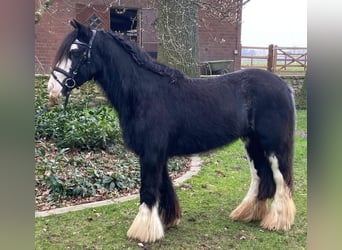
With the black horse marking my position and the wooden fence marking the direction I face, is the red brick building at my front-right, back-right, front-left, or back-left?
front-left

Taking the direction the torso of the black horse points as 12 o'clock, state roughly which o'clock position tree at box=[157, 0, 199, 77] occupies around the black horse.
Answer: The tree is roughly at 3 o'clock from the black horse.

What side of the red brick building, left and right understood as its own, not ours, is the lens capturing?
front

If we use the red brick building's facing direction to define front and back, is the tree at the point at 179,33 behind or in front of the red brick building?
in front

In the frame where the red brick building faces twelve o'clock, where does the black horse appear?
The black horse is roughly at 12 o'clock from the red brick building.

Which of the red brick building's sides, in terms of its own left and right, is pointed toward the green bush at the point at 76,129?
front

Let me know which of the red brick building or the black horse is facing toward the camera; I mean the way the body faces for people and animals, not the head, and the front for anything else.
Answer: the red brick building

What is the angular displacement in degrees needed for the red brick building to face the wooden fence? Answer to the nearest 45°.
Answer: approximately 90° to its left

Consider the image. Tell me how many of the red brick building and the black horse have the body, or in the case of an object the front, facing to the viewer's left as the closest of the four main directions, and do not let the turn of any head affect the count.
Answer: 1

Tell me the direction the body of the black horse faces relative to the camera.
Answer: to the viewer's left

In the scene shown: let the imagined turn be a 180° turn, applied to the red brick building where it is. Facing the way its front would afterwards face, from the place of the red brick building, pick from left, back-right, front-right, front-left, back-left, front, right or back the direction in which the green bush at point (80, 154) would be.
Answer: back

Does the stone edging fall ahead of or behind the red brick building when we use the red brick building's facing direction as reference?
ahead

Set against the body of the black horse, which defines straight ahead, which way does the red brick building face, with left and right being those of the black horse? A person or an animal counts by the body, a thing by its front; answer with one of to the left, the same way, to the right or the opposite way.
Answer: to the left
